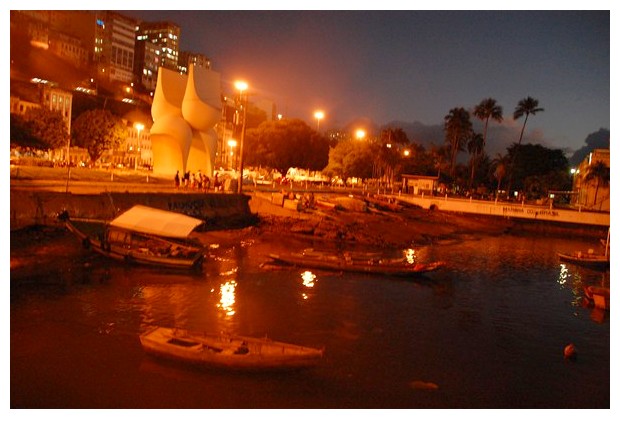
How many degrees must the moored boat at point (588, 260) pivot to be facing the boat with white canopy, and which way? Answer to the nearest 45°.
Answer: approximately 45° to its left

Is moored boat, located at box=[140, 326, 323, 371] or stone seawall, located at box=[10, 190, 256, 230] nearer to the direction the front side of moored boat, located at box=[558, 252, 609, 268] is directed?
the stone seawall

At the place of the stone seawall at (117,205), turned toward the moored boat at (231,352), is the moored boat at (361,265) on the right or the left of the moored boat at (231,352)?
left

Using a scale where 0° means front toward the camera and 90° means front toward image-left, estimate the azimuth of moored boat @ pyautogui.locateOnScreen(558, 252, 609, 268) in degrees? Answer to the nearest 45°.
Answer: approximately 90°

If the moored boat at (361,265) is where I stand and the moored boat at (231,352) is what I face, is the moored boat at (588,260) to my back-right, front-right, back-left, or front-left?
back-left

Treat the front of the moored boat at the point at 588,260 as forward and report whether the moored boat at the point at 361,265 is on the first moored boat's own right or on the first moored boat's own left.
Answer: on the first moored boat's own left
